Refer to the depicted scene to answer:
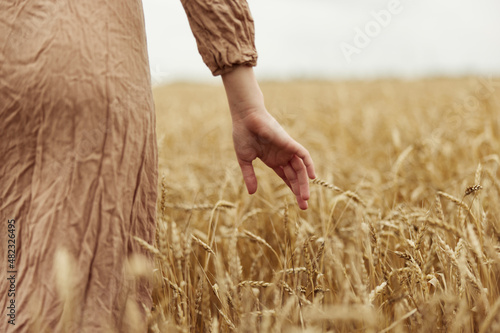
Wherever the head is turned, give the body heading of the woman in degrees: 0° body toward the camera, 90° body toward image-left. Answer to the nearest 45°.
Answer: approximately 180°
